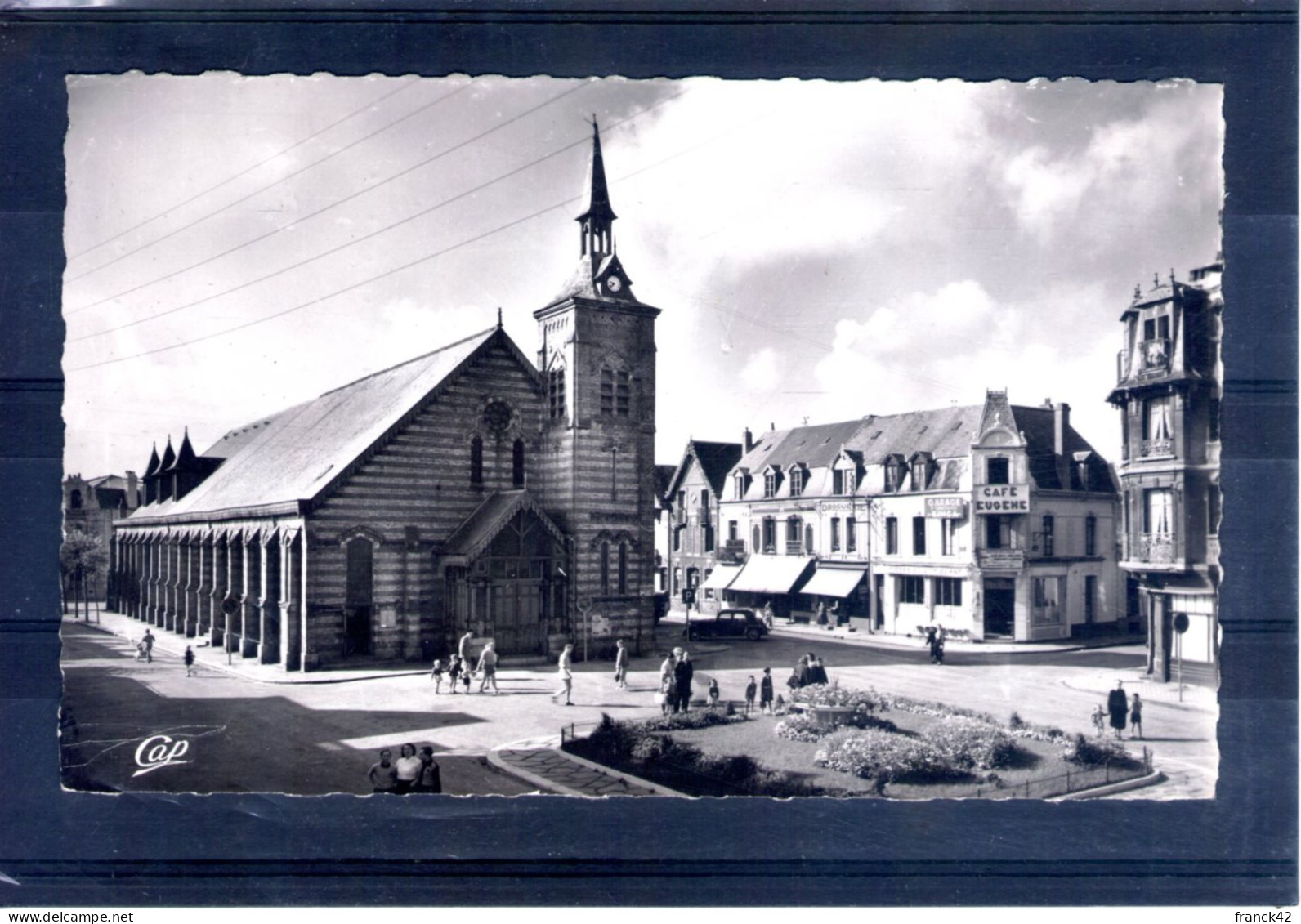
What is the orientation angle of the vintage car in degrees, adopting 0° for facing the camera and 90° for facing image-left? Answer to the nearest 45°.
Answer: approximately 90°
